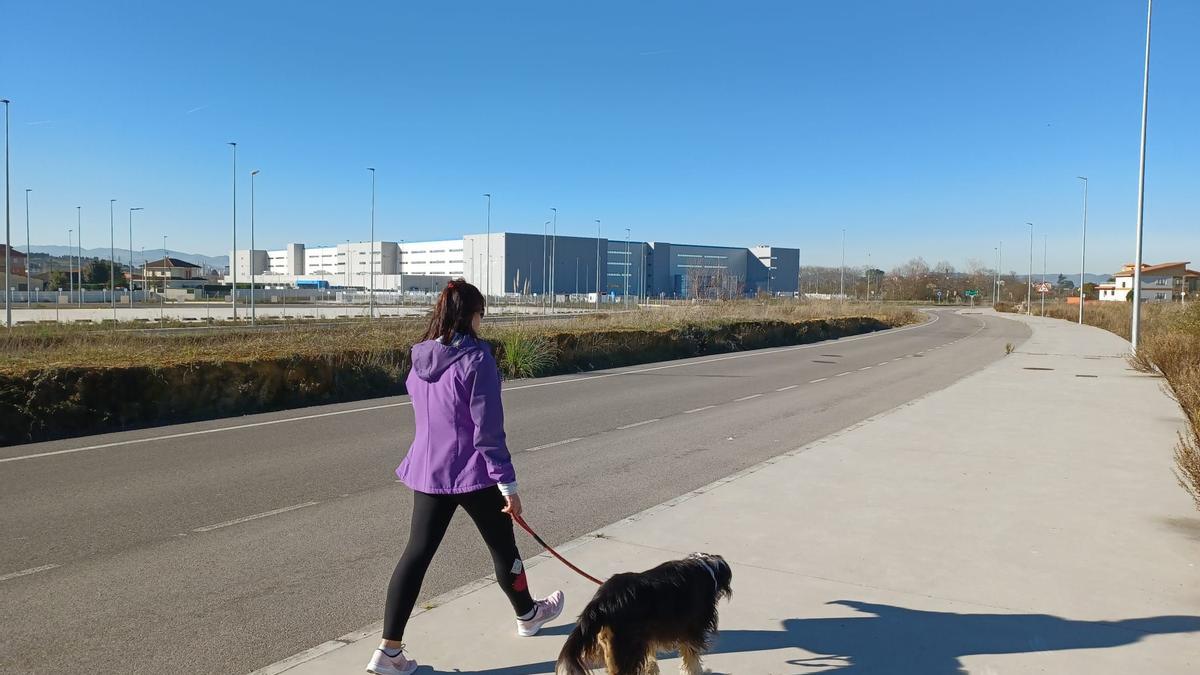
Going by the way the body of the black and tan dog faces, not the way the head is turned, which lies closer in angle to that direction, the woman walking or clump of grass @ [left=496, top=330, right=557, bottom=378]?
the clump of grass

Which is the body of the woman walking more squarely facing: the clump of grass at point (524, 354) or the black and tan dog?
the clump of grass

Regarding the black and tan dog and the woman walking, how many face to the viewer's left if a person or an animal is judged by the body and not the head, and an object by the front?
0

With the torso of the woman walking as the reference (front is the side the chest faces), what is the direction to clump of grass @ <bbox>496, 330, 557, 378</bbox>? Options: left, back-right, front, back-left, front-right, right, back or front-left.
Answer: front-left

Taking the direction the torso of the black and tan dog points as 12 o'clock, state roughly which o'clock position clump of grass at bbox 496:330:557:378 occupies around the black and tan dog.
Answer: The clump of grass is roughly at 10 o'clock from the black and tan dog.

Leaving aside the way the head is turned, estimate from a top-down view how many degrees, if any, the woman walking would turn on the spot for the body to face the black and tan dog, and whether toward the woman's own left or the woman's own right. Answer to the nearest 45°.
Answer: approximately 90° to the woman's own right

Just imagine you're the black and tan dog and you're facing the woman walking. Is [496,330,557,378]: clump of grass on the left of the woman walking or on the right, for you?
right

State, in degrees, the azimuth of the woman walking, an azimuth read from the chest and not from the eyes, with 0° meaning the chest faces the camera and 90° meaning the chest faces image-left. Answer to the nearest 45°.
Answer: approximately 225°

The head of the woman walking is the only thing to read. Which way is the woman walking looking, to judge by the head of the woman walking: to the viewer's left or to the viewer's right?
to the viewer's right

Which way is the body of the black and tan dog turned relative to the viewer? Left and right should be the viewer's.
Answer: facing away from the viewer and to the right of the viewer
